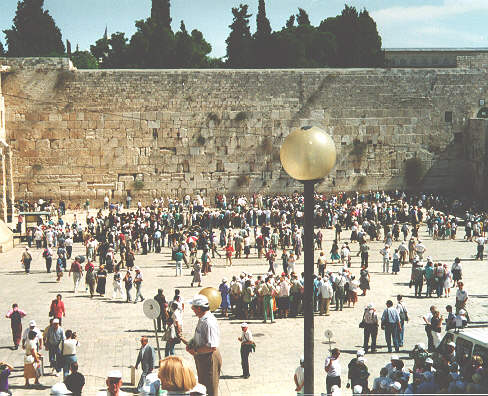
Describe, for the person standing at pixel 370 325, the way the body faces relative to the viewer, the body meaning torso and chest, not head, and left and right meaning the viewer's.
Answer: facing away from the viewer

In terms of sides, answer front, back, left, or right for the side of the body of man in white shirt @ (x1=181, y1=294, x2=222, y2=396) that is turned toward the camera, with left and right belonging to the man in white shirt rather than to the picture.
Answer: left

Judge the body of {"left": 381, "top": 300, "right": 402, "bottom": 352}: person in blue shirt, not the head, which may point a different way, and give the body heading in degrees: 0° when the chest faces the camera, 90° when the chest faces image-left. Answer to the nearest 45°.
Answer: approximately 180°

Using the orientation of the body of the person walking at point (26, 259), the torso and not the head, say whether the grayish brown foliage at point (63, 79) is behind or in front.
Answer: in front

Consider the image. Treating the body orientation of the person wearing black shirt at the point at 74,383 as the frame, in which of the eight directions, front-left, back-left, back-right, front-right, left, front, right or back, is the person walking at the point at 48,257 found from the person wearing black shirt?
front

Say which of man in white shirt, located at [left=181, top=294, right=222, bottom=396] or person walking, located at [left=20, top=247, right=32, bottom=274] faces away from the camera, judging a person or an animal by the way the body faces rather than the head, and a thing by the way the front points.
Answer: the person walking

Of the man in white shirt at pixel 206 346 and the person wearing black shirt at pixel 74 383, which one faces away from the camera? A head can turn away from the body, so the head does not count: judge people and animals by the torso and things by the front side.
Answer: the person wearing black shirt

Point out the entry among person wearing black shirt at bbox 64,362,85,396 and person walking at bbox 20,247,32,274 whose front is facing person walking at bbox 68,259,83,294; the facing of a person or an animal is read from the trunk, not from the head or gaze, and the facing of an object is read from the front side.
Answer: the person wearing black shirt

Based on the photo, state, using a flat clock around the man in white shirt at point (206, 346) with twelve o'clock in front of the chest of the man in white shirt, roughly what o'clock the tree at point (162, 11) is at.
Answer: The tree is roughly at 3 o'clock from the man in white shirt.

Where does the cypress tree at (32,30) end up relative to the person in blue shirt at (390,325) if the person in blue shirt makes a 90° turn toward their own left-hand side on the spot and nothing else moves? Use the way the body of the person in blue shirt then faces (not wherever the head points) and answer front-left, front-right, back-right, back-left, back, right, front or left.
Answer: front-right

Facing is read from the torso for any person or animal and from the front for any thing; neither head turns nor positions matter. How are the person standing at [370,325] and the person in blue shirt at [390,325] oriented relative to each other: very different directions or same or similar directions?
same or similar directions

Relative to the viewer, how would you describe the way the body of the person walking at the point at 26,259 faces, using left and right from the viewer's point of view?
facing away from the viewer

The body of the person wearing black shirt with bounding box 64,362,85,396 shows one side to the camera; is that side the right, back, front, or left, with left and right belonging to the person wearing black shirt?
back

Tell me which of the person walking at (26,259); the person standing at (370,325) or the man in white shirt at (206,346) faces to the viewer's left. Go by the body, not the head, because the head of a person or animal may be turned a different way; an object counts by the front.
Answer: the man in white shirt

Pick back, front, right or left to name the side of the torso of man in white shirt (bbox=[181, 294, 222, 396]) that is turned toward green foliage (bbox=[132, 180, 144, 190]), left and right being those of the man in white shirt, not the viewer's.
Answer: right

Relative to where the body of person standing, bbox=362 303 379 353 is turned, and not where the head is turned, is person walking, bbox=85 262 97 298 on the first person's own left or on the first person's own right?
on the first person's own left
